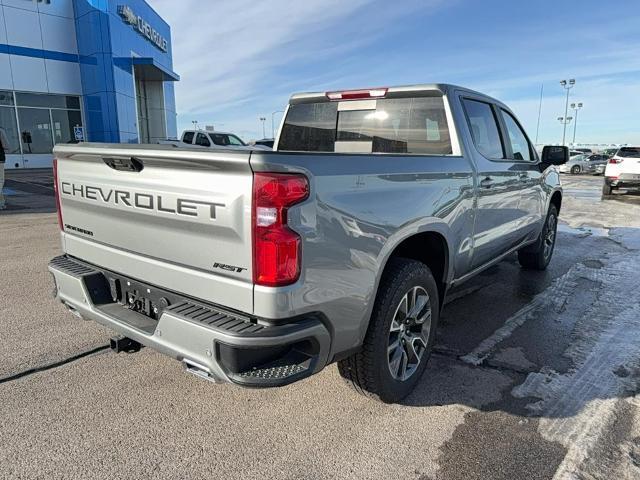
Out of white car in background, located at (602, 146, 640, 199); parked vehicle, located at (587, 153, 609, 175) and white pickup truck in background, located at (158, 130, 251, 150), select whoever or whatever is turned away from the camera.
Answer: white car in background, located at (602, 146, 640, 199)

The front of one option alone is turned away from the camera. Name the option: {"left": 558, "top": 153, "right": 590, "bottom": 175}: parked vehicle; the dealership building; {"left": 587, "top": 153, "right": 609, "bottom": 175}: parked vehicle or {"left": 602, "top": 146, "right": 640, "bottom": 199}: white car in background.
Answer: the white car in background

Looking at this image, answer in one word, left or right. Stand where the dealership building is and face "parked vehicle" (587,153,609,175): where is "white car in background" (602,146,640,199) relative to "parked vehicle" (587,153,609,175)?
right

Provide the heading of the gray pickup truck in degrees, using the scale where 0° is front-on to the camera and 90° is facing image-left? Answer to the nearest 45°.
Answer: approximately 225°

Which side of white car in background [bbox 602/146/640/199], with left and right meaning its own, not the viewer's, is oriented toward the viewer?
back

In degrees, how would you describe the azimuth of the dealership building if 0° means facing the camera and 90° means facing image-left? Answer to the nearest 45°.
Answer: approximately 315°

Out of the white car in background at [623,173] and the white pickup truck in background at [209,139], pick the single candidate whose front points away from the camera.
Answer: the white car in background at [623,173]

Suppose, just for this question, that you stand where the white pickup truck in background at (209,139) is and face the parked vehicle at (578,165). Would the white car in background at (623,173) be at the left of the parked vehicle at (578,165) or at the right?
right

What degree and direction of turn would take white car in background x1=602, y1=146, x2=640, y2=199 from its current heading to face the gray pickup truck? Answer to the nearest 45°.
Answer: approximately 180°
